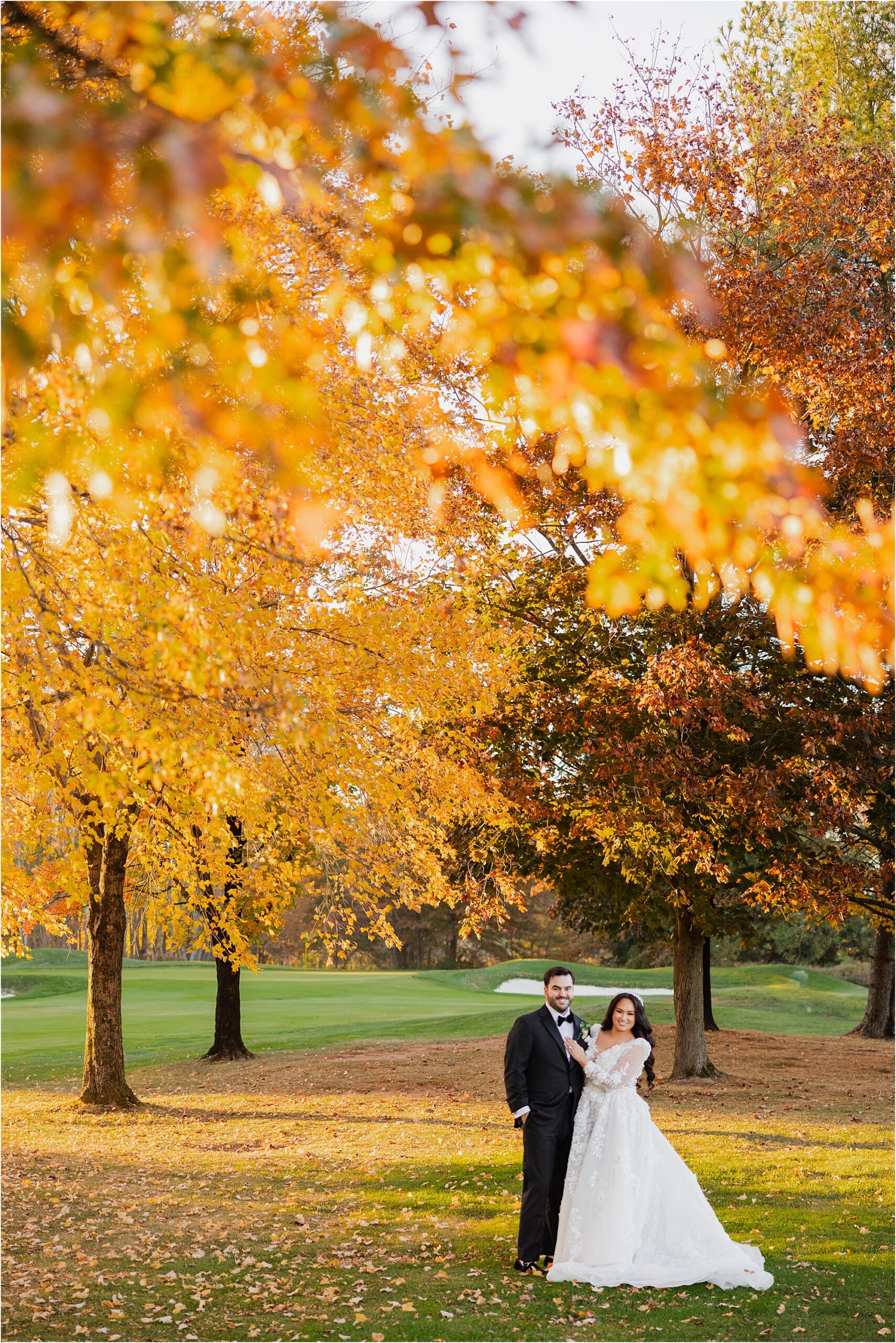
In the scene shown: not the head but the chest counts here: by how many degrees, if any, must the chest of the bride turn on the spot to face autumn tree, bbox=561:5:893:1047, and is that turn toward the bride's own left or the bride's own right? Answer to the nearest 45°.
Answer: approximately 135° to the bride's own right

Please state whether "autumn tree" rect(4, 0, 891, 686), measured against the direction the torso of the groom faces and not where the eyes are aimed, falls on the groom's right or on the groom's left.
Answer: on the groom's right

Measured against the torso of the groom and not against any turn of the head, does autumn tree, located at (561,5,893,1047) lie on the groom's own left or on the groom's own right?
on the groom's own left

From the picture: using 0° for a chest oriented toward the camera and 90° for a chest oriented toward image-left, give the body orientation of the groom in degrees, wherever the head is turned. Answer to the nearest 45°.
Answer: approximately 315°

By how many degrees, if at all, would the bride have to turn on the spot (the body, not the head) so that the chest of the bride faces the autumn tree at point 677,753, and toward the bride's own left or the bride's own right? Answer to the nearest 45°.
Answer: approximately 135° to the bride's own right

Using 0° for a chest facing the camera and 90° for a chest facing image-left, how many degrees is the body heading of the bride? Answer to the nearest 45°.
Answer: approximately 45°

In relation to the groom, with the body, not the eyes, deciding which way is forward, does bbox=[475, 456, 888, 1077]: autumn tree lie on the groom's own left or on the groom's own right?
on the groom's own left
